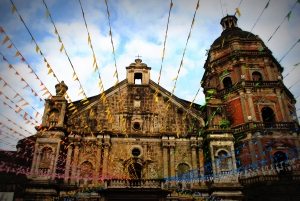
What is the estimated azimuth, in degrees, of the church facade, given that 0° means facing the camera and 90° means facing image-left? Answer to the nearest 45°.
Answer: approximately 0°
